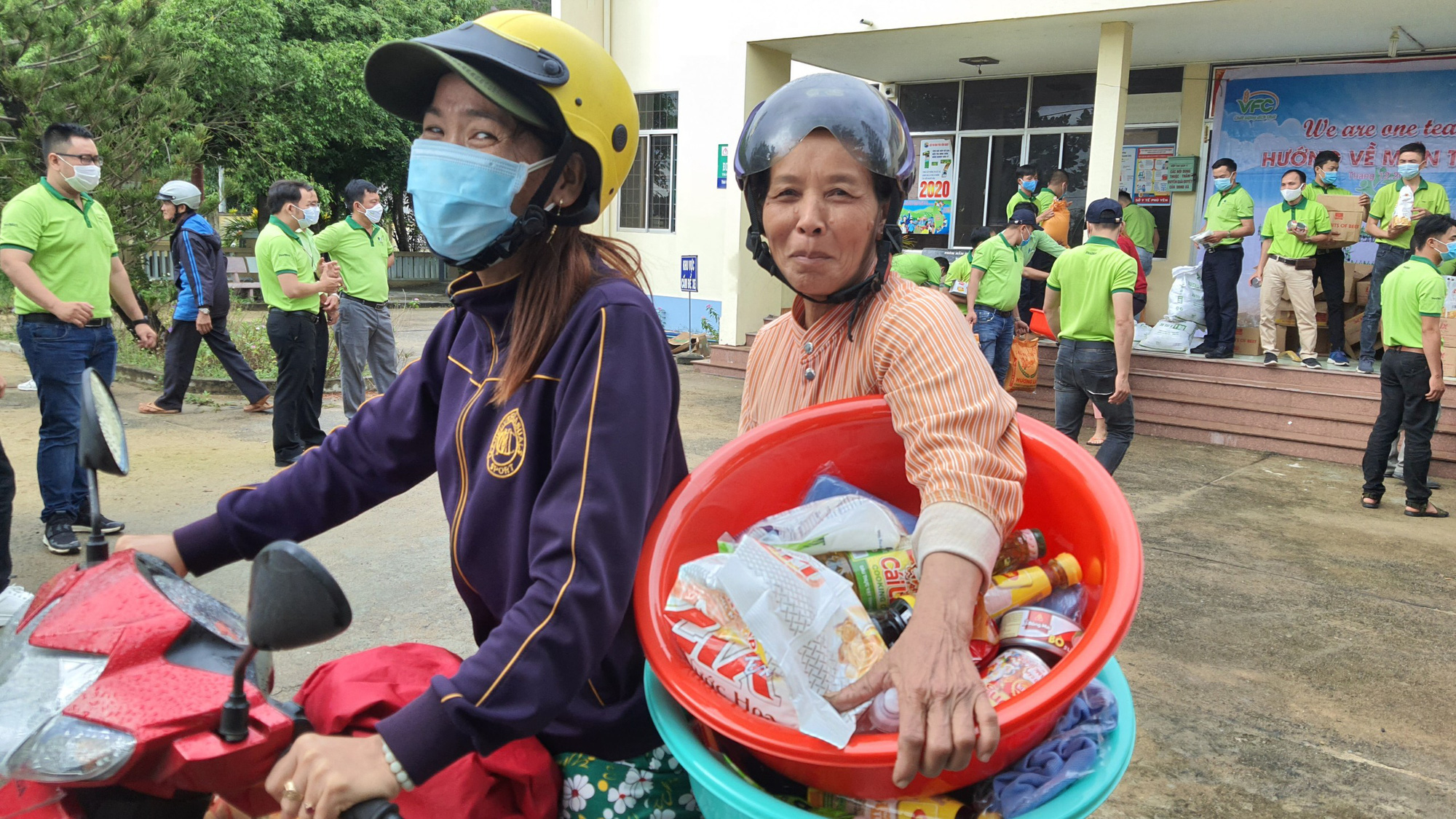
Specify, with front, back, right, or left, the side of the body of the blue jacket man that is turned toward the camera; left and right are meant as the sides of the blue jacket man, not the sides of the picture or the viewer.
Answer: left

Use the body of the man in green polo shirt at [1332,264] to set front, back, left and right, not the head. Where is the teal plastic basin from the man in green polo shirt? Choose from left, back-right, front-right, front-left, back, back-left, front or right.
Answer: front-right

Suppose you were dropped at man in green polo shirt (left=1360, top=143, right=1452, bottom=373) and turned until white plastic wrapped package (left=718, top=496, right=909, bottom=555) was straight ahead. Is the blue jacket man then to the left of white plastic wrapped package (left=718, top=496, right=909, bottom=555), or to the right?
right

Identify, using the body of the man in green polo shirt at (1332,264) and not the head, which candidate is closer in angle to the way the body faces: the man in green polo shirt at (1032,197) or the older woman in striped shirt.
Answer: the older woman in striped shirt

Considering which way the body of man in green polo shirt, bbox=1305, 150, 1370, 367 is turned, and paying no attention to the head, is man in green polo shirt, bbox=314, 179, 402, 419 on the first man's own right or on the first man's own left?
on the first man's own right

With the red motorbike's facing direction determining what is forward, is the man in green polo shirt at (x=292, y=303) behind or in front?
behind

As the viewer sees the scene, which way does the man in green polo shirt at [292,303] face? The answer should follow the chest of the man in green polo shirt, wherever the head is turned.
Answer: to the viewer's right
